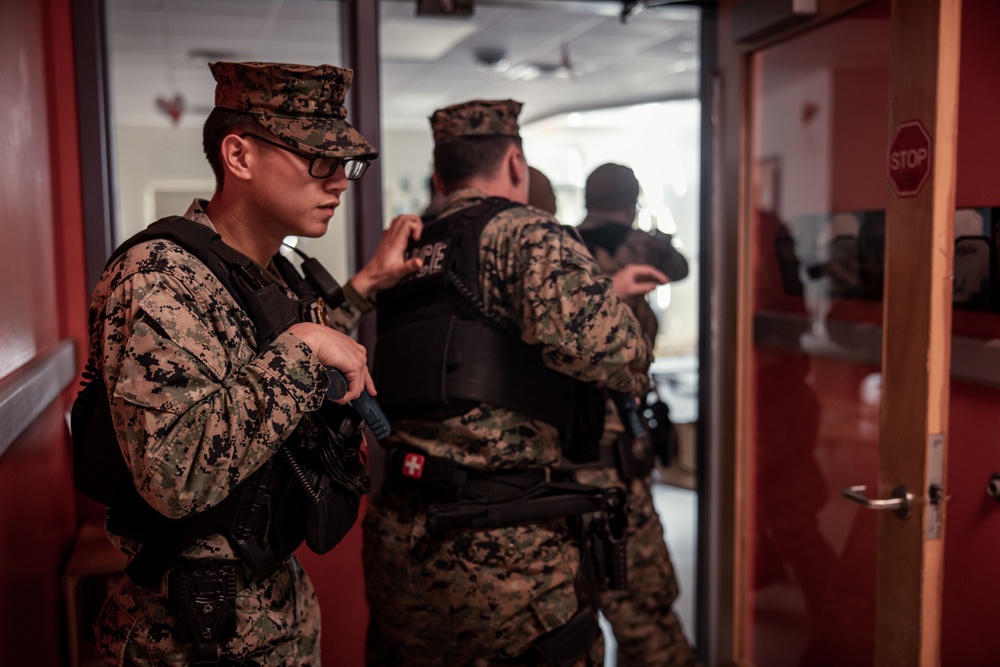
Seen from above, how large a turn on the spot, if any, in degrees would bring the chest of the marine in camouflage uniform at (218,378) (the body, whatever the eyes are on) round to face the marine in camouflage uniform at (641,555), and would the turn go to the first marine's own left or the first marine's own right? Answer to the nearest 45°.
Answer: approximately 45° to the first marine's own left

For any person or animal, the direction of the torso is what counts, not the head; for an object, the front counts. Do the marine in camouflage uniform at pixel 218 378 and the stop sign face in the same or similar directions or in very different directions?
very different directions

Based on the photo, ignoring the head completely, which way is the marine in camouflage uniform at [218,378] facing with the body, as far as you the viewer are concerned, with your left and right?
facing to the right of the viewer

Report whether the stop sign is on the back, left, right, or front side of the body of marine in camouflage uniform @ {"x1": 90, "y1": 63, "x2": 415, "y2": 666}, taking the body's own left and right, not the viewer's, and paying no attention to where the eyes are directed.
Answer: front

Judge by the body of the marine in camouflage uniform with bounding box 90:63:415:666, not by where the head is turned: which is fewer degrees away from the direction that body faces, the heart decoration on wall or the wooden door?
the wooden door

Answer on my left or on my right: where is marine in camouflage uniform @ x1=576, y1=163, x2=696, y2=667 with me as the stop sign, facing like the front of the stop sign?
on my right

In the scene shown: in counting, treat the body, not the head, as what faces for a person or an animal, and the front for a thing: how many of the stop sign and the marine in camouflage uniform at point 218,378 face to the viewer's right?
1

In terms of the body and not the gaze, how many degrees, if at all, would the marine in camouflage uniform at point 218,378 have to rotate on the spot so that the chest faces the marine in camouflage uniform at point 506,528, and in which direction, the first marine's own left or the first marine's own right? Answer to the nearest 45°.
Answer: approximately 45° to the first marine's own left

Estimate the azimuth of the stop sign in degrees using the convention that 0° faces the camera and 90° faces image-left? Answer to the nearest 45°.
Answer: approximately 45°

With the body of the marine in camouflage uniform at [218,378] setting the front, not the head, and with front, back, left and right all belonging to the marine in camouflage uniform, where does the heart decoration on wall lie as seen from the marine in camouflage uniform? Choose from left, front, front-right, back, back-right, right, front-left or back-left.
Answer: left

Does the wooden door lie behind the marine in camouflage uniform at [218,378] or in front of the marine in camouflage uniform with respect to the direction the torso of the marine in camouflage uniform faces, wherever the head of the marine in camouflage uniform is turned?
in front

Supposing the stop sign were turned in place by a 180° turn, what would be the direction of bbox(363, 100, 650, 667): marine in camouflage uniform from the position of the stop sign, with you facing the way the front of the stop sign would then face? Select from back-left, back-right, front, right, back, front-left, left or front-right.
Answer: back-left
